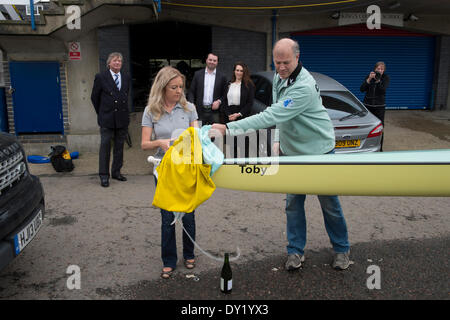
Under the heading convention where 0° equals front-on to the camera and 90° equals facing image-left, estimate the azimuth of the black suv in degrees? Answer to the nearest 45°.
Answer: approximately 315°

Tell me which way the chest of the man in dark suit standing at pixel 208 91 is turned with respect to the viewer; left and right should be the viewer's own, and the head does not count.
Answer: facing the viewer

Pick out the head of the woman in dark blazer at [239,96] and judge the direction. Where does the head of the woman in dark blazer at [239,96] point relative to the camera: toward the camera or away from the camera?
toward the camera

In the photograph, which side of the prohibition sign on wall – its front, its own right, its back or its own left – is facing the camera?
front

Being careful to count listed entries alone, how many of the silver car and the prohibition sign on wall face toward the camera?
1

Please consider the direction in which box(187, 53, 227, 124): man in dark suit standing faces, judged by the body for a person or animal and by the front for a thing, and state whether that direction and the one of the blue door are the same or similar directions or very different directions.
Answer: same or similar directions

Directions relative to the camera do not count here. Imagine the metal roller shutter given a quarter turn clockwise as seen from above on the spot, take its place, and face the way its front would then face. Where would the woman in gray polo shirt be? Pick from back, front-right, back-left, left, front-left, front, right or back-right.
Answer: left

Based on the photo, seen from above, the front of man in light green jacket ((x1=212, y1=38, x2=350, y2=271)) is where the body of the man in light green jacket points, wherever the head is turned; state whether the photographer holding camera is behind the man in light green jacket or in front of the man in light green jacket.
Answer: behind

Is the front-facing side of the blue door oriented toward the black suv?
yes

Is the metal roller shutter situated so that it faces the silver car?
yes

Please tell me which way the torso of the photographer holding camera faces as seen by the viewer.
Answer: toward the camera

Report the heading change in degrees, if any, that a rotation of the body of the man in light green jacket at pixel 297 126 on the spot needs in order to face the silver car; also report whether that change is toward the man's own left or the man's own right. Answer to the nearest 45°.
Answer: approximately 135° to the man's own right

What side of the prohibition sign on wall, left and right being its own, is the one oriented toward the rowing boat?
front

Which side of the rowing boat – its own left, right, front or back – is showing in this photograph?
left

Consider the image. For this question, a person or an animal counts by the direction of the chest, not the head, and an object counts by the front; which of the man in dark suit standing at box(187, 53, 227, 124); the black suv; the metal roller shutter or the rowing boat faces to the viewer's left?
the rowing boat

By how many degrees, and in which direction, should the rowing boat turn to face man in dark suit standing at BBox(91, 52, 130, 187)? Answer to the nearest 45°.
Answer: approximately 45° to its right

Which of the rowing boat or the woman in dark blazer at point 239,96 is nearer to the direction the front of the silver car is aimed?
the woman in dark blazer
